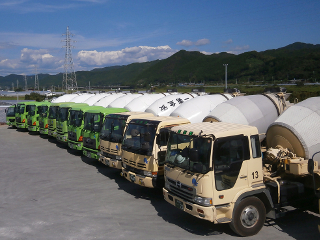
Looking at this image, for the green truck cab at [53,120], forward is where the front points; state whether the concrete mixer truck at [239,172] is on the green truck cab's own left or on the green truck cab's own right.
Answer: on the green truck cab's own left

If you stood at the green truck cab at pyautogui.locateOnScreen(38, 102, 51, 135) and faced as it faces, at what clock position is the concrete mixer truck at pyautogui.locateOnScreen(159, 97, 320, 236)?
The concrete mixer truck is roughly at 10 o'clock from the green truck cab.

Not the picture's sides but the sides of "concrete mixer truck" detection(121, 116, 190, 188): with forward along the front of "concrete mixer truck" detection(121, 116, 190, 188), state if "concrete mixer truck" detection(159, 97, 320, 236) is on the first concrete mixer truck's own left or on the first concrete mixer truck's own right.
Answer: on the first concrete mixer truck's own left

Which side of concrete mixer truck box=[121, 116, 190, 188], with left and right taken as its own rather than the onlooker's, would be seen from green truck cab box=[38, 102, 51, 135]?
right

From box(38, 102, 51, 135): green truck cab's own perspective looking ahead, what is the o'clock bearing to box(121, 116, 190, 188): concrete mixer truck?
The concrete mixer truck is roughly at 10 o'clock from the green truck cab.

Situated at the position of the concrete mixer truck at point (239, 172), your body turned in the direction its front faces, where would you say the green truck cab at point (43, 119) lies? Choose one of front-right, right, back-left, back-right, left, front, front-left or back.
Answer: right

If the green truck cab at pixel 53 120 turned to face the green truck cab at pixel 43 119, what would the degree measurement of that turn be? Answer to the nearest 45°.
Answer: approximately 135° to its right

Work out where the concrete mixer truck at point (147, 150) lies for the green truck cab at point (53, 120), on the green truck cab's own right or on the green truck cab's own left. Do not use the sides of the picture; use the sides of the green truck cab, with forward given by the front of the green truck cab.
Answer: on the green truck cab's own left

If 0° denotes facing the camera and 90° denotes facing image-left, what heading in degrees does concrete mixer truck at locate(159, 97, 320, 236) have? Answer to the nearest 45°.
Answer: approximately 45°

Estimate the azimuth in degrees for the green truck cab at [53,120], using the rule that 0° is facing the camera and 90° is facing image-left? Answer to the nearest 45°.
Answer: approximately 45°
